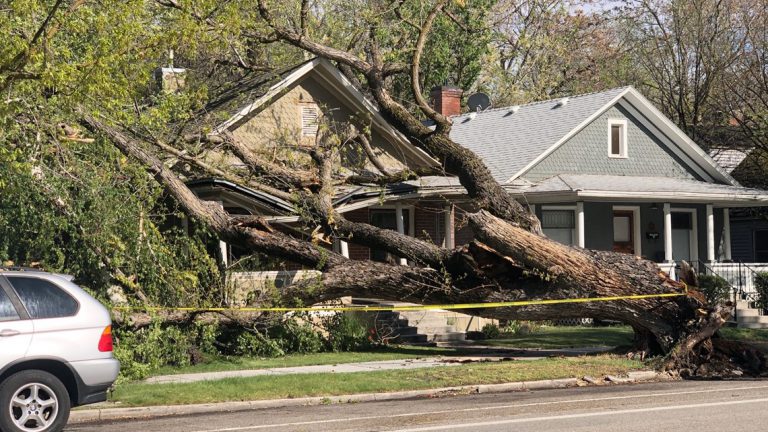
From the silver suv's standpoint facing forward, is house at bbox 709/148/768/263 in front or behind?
behind

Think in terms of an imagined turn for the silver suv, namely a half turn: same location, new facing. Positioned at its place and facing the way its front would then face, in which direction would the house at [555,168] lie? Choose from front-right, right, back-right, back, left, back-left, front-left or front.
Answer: front-left

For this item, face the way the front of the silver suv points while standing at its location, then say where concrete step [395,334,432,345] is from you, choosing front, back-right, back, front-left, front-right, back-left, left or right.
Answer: back-right

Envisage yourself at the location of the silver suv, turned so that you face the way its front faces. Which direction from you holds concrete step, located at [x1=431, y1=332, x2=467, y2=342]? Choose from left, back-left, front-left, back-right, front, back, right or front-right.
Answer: back-right

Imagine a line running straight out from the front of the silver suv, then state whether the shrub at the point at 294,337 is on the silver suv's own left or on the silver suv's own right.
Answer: on the silver suv's own right

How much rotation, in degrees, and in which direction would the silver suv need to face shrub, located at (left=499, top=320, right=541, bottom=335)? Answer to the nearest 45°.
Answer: approximately 135° to its right

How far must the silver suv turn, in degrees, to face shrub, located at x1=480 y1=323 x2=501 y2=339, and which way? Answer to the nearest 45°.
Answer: approximately 135° to its right

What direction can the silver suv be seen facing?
to the viewer's left
